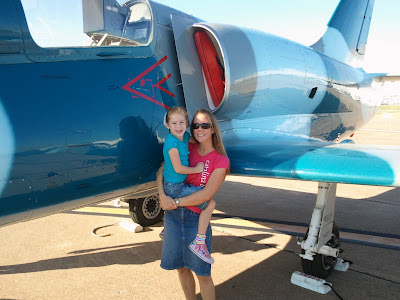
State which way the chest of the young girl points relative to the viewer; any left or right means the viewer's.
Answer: facing the viewer and to the right of the viewer

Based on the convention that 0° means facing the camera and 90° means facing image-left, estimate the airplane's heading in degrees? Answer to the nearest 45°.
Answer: approximately 45°

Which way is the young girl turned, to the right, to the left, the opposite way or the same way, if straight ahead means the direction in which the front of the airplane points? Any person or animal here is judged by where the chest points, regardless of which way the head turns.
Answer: to the left
